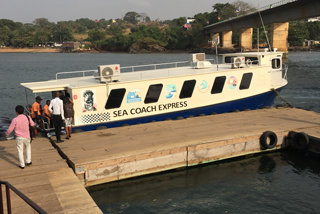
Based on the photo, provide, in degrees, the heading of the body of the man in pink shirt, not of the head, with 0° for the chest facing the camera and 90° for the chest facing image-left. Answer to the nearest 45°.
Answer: approximately 180°

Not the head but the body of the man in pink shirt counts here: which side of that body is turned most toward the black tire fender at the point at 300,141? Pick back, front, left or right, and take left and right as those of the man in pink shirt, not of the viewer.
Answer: right

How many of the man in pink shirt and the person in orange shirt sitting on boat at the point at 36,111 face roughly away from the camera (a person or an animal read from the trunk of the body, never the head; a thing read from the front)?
1

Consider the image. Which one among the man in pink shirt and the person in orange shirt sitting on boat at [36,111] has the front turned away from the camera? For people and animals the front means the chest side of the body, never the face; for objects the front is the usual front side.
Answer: the man in pink shirt
